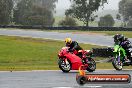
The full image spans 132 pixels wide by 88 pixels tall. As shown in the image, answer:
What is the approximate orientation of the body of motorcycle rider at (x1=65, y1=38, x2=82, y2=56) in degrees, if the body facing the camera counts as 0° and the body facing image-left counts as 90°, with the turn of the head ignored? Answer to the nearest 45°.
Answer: approximately 90°

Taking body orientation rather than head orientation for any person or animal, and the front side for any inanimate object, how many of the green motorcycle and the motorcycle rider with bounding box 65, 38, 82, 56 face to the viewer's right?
0

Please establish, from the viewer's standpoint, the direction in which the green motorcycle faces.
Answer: facing the viewer and to the left of the viewer

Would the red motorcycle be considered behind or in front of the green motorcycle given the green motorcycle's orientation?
in front
